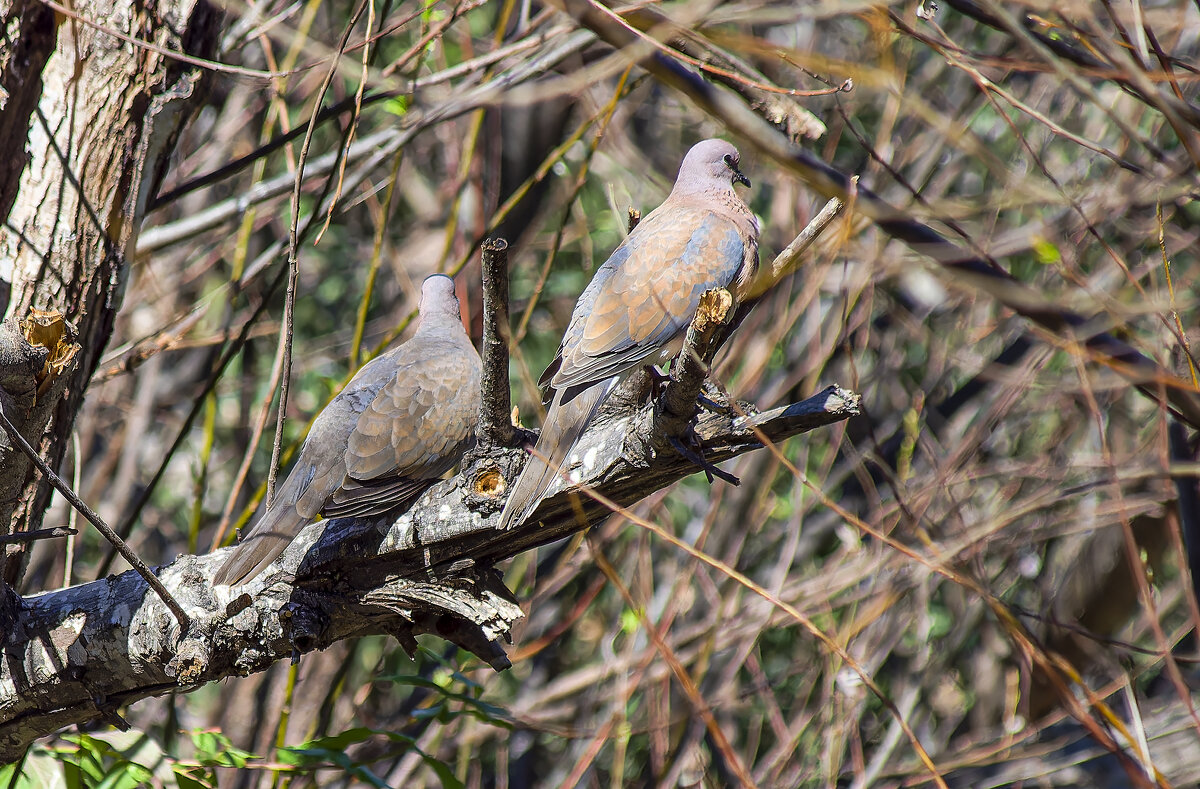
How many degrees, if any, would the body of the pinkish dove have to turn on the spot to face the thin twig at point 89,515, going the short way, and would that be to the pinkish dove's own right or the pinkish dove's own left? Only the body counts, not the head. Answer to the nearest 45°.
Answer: approximately 180°

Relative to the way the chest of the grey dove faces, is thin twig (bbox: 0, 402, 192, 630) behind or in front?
behind

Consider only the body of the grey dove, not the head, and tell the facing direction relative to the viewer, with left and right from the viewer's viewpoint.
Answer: facing away from the viewer and to the right of the viewer

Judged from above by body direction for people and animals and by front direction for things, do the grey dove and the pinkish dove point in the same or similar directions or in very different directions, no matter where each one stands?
same or similar directions

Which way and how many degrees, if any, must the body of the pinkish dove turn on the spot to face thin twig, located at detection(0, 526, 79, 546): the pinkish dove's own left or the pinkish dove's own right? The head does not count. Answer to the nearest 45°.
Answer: approximately 180°

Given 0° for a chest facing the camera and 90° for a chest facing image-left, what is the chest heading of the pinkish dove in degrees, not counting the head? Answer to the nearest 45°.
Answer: approximately 225°

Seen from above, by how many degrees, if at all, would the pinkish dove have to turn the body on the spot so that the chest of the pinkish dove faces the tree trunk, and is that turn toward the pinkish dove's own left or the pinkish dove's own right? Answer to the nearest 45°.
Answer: approximately 135° to the pinkish dove's own left

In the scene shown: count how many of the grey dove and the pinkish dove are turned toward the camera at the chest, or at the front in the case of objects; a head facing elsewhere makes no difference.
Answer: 0
